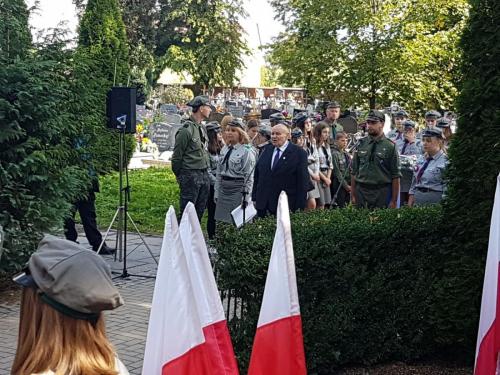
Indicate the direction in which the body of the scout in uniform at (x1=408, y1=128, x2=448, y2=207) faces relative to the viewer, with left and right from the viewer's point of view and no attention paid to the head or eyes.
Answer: facing the viewer and to the left of the viewer

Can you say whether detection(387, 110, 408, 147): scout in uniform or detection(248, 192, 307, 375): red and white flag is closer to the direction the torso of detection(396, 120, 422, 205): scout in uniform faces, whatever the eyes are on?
the red and white flag

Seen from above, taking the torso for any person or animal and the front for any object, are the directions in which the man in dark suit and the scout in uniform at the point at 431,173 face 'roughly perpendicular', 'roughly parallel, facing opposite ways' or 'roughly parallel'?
roughly parallel

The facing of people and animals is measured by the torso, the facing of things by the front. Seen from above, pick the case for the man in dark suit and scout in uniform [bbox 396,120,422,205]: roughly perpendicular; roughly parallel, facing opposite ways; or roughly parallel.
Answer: roughly parallel

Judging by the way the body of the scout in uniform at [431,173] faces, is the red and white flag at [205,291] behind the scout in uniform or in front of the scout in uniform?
in front

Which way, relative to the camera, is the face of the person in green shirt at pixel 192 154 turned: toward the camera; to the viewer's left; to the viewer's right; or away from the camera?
to the viewer's right

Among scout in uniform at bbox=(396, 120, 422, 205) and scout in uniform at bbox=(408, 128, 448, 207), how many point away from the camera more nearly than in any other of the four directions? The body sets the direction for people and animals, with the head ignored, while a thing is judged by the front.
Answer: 0

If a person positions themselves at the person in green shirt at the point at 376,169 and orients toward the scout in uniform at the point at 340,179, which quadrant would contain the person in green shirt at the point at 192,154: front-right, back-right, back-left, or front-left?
front-left

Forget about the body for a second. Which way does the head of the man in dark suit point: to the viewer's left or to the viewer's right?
to the viewer's left

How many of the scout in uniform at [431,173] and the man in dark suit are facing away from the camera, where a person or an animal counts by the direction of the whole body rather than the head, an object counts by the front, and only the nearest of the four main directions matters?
0

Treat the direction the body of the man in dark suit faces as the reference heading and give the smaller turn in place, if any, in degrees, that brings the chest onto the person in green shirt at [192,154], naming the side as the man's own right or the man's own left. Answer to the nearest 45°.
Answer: approximately 90° to the man's own right
